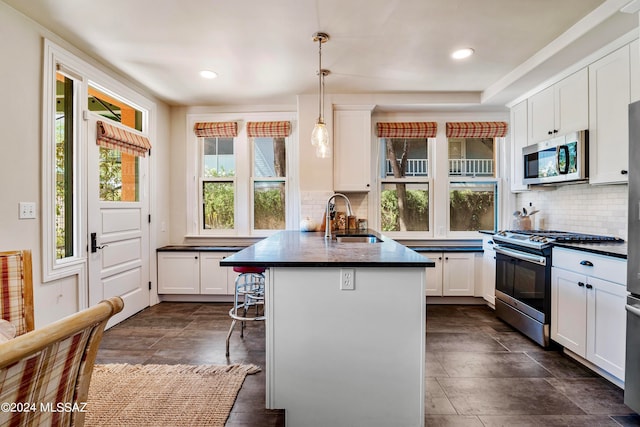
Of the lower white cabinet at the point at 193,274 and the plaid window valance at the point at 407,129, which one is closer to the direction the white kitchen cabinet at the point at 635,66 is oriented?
the lower white cabinet

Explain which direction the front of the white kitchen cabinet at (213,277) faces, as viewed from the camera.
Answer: facing the viewer

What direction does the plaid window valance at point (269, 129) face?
toward the camera

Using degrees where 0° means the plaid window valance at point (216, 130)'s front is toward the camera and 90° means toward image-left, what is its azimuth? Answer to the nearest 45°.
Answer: approximately 0°

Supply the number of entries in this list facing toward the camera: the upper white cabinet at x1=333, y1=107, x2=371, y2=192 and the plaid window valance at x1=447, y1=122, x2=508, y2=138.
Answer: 2

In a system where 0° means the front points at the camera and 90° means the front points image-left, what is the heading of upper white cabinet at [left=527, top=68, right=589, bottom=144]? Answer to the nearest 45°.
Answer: approximately 45°

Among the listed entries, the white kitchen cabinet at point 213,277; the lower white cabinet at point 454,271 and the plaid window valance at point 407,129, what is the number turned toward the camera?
3

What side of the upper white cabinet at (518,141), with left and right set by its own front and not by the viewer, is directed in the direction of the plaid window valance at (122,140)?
front

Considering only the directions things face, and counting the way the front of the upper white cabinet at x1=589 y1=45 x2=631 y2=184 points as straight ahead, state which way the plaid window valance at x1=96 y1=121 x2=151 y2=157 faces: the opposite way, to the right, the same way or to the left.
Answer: the opposite way

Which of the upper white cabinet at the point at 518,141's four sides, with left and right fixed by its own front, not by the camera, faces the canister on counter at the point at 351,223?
front

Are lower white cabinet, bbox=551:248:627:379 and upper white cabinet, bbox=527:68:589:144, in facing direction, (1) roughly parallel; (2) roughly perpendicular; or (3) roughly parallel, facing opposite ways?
roughly parallel

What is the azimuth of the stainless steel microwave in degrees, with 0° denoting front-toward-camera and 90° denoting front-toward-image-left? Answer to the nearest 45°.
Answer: approximately 45°

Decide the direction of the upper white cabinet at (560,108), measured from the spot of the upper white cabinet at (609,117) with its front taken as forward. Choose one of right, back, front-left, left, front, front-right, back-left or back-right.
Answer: right

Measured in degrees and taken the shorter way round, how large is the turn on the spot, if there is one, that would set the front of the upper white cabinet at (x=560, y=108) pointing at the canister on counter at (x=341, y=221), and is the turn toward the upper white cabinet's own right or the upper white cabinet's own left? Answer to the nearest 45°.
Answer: approximately 45° to the upper white cabinet's own right

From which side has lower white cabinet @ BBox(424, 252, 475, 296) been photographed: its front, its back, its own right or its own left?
front

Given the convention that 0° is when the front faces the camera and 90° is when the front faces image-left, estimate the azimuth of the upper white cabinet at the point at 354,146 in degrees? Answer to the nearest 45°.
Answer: approximately 0°

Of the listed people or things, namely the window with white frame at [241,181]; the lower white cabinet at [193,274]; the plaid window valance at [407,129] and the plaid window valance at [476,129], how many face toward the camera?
4

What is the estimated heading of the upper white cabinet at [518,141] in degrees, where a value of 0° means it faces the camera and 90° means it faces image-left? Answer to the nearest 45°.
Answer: approximately 45°

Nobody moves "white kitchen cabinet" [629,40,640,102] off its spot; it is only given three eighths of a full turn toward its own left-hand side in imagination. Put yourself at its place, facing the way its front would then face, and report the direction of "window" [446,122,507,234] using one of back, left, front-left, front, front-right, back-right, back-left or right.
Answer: back-left

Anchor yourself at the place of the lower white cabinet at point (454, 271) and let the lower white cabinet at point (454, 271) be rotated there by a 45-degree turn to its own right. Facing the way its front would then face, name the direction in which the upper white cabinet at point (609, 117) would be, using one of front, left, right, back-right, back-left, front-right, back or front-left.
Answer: left
